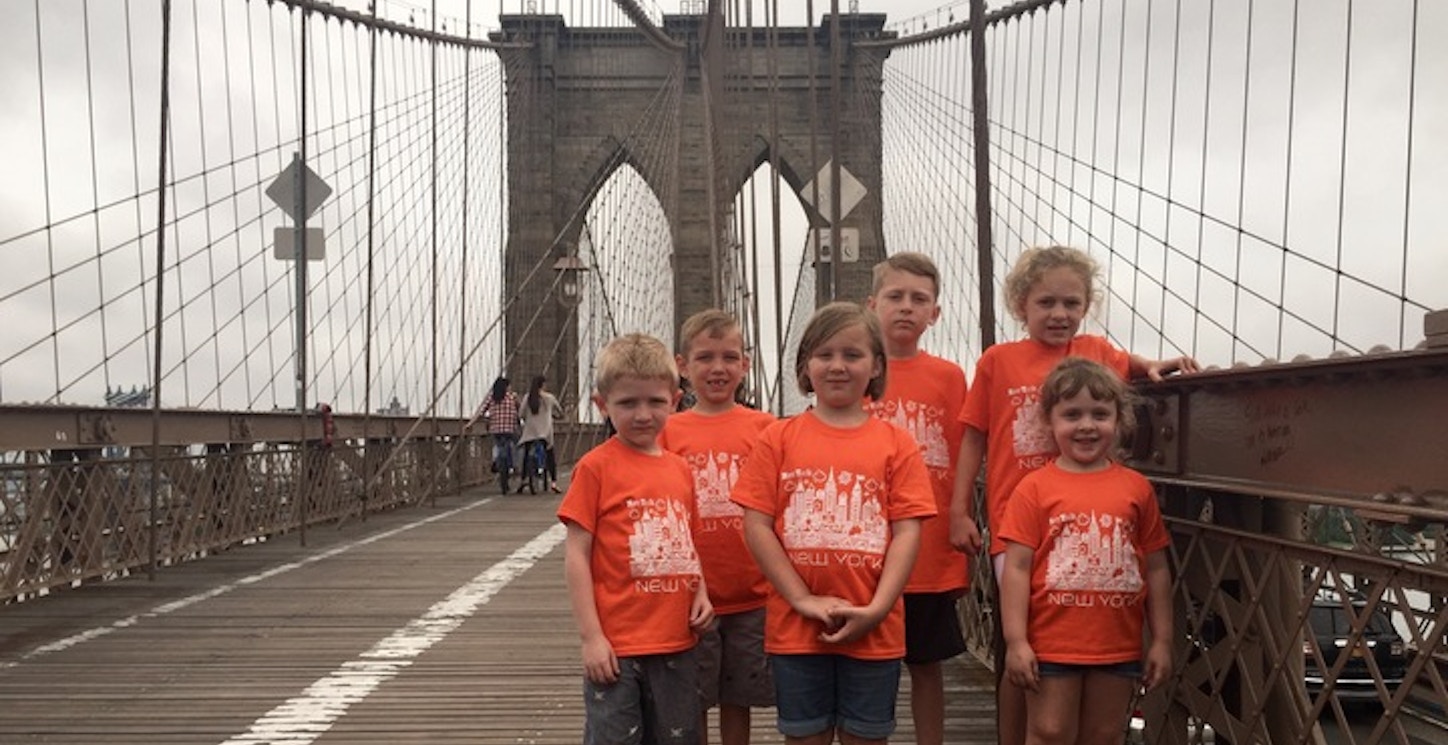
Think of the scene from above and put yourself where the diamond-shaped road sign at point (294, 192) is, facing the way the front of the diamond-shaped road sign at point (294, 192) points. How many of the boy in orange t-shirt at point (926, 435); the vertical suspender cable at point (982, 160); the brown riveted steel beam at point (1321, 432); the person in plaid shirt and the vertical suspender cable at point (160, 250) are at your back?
4

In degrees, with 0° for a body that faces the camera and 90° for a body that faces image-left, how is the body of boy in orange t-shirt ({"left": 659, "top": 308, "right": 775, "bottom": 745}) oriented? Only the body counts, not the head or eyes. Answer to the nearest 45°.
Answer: approximately 0°

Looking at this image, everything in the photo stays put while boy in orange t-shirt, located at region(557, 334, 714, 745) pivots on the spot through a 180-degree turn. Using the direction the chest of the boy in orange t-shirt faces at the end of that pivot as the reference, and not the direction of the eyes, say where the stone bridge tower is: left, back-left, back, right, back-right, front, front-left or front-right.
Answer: front-right

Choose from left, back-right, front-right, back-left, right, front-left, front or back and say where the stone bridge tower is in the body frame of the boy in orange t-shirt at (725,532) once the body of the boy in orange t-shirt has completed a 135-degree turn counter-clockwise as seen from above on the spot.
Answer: front-left

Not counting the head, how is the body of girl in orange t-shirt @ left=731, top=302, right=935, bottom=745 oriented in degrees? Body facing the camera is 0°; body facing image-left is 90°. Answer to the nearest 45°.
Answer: approximately 0°

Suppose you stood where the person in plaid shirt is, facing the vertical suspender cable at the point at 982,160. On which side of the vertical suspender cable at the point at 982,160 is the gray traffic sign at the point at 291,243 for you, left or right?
right

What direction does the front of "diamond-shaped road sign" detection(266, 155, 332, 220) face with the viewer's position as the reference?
facing away from the viewer

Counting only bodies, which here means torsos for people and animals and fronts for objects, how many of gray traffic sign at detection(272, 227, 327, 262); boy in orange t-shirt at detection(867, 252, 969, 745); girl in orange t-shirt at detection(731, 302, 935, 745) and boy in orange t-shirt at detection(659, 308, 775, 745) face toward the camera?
3

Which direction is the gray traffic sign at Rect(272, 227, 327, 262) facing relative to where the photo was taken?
away from the camera

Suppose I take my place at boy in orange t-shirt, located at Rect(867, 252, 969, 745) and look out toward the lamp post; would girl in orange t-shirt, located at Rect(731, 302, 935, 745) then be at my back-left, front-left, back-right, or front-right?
back-left
